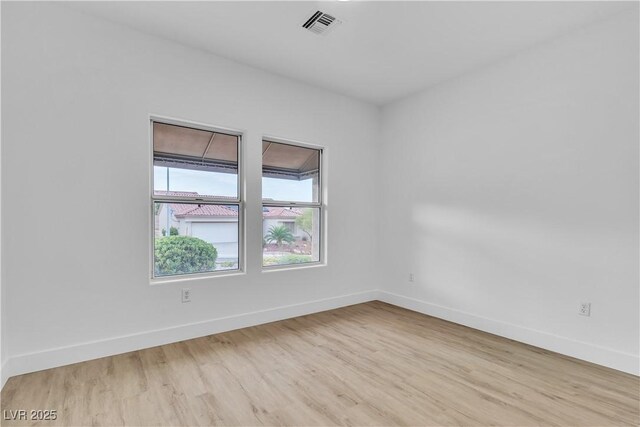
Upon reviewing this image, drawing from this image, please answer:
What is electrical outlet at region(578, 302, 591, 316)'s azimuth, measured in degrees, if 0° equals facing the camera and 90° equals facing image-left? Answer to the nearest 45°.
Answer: approximately 0°

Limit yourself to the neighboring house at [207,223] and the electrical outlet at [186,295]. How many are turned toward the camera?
2

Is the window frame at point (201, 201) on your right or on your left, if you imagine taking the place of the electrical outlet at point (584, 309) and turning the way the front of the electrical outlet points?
on your right

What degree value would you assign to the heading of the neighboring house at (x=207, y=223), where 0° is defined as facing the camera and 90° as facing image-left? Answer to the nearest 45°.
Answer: approximately 0°

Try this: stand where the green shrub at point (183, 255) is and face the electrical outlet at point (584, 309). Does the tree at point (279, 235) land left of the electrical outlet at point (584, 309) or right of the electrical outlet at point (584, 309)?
left
